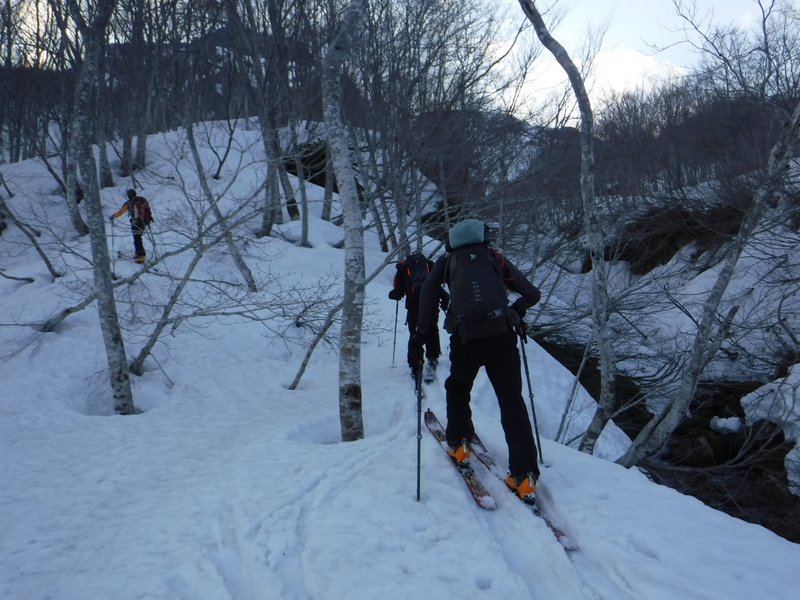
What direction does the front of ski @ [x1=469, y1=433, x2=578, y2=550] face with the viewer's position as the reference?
facing away from the viewer and to the left of the viewer
